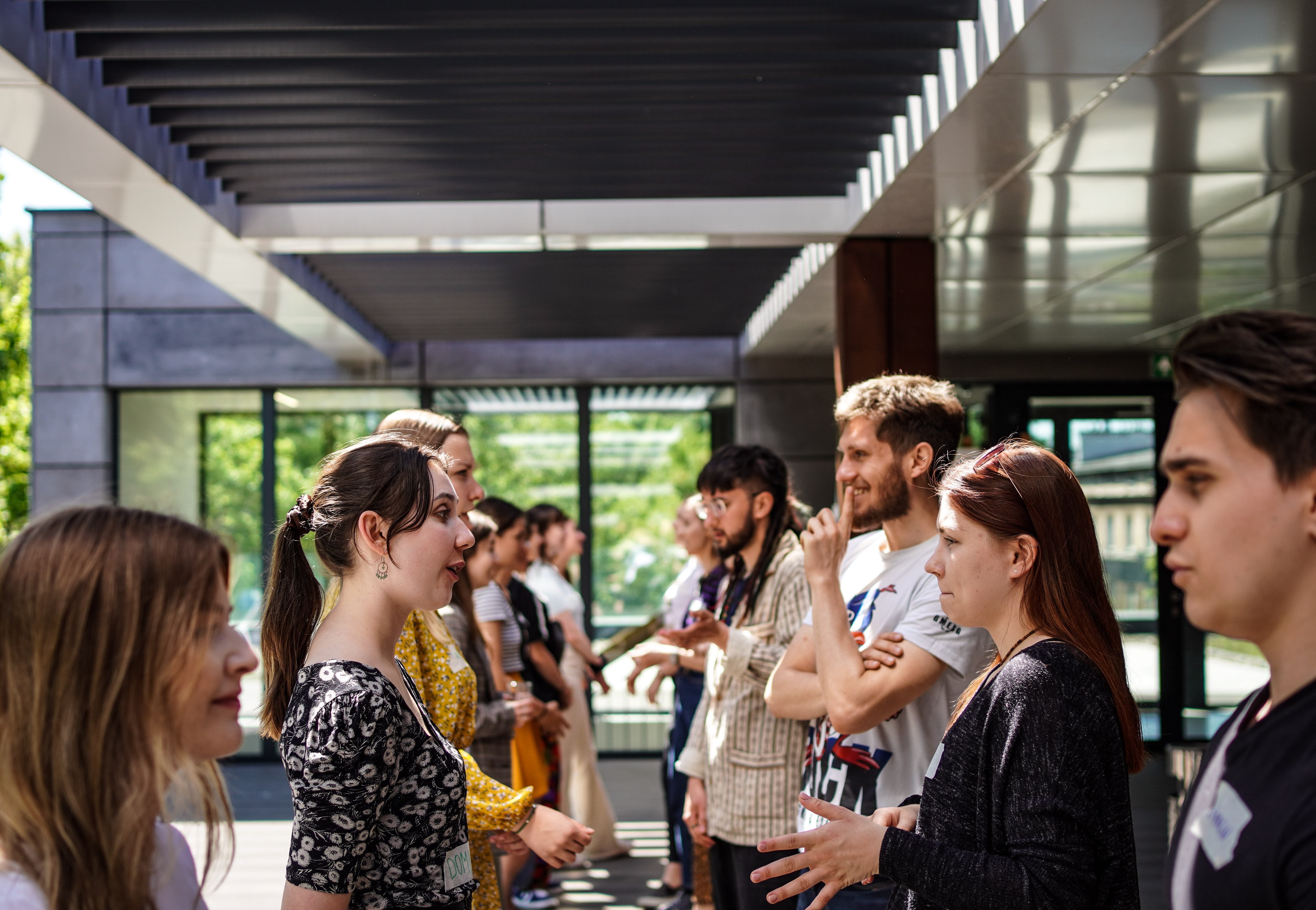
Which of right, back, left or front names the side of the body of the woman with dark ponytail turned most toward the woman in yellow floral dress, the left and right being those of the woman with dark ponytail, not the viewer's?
left

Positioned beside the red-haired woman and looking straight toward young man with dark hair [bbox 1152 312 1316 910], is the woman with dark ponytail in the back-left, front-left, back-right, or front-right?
back-right

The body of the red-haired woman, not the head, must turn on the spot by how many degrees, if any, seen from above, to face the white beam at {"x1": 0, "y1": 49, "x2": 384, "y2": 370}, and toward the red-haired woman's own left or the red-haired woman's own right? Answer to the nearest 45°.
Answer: approximately 45° to the red-haired woman's own right

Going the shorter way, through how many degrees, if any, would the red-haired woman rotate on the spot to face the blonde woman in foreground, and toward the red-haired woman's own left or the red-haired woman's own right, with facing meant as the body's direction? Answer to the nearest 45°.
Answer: approximately 45° to the red-haired woman's own left

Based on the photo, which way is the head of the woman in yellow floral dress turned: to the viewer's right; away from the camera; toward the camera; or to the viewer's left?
to the viewer's right

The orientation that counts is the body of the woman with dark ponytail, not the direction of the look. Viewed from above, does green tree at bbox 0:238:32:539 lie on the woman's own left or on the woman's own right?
on the woman's own left

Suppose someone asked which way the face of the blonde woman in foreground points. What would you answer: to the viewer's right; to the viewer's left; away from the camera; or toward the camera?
to the viewer's right

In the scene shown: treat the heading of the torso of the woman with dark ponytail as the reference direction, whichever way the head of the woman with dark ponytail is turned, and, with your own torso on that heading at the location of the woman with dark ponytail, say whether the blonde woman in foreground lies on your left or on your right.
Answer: on your right

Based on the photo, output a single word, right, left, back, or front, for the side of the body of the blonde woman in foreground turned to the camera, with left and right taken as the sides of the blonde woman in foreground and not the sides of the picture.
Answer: right

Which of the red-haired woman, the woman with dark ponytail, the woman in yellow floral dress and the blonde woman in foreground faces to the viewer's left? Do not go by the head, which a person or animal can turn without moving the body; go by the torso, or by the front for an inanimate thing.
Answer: the red-haired woman

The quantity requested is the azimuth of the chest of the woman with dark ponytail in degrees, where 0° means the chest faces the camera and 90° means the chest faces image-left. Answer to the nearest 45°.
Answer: approximately 270°

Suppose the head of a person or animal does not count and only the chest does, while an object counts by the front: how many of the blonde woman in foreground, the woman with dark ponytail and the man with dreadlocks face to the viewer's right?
2

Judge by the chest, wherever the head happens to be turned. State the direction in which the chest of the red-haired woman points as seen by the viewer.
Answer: to the viewer's left

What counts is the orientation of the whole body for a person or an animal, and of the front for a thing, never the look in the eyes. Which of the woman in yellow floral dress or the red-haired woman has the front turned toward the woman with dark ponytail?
the red-haired woman

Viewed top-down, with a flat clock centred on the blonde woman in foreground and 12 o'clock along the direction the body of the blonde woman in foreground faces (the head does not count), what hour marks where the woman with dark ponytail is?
The woman with dark ponytail is roughly at 10 o'clock from the blonde woman in foreground.

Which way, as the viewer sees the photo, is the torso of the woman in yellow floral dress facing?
to the viewer's right

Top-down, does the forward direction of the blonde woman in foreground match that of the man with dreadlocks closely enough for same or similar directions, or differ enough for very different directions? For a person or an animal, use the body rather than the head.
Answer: very different directions
